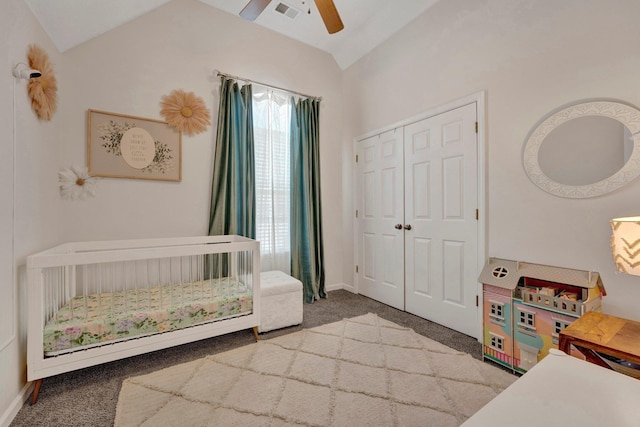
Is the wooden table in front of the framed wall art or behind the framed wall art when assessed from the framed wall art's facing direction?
in front

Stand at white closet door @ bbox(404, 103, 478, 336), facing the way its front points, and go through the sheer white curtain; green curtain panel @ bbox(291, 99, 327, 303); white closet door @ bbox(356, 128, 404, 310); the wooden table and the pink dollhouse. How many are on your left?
2

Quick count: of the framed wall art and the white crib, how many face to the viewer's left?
0

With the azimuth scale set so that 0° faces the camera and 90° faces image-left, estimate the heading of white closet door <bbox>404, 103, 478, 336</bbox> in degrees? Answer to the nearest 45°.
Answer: approximately 45°

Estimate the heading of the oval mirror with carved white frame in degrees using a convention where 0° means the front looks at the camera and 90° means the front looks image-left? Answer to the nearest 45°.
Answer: approximately 45°

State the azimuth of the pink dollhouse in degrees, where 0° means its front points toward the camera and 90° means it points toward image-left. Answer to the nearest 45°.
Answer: approximately 45°

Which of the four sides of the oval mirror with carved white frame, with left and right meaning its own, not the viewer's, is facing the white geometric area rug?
front
